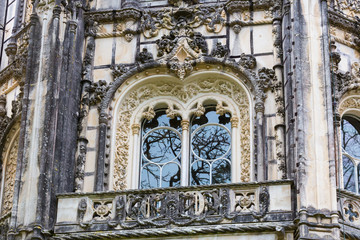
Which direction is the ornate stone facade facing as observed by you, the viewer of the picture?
facing the viewer
